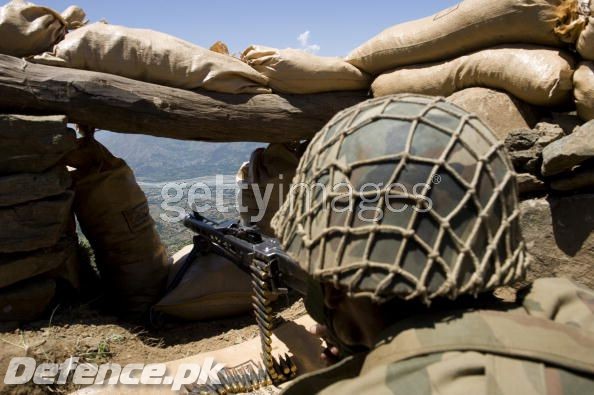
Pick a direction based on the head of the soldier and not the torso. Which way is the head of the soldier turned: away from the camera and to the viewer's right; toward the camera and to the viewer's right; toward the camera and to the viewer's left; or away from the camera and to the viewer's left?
away from the camera and to the viewer's left

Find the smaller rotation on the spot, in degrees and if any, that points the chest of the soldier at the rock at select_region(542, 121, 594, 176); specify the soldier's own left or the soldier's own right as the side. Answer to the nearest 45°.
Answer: approximately 45° to the soldier's own right

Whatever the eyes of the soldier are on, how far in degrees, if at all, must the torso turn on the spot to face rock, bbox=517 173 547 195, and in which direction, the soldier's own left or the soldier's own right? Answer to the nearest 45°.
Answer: approximately 45° to the soldier's own right

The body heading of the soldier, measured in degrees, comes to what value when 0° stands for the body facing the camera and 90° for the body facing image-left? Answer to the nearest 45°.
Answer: approximately 135°

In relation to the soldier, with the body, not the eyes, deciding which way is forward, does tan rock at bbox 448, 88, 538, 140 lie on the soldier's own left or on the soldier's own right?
on the soldier's own right

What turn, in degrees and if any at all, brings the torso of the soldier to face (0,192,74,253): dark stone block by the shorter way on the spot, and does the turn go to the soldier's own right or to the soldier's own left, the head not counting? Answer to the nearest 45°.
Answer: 0° — they already face it

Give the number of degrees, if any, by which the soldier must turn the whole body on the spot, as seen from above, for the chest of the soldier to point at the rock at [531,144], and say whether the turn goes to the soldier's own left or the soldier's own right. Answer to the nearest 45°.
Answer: approximately 45° to the soldier's own right

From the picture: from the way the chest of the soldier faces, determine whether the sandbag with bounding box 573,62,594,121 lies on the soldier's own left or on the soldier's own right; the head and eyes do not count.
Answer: on the soldier's own right
